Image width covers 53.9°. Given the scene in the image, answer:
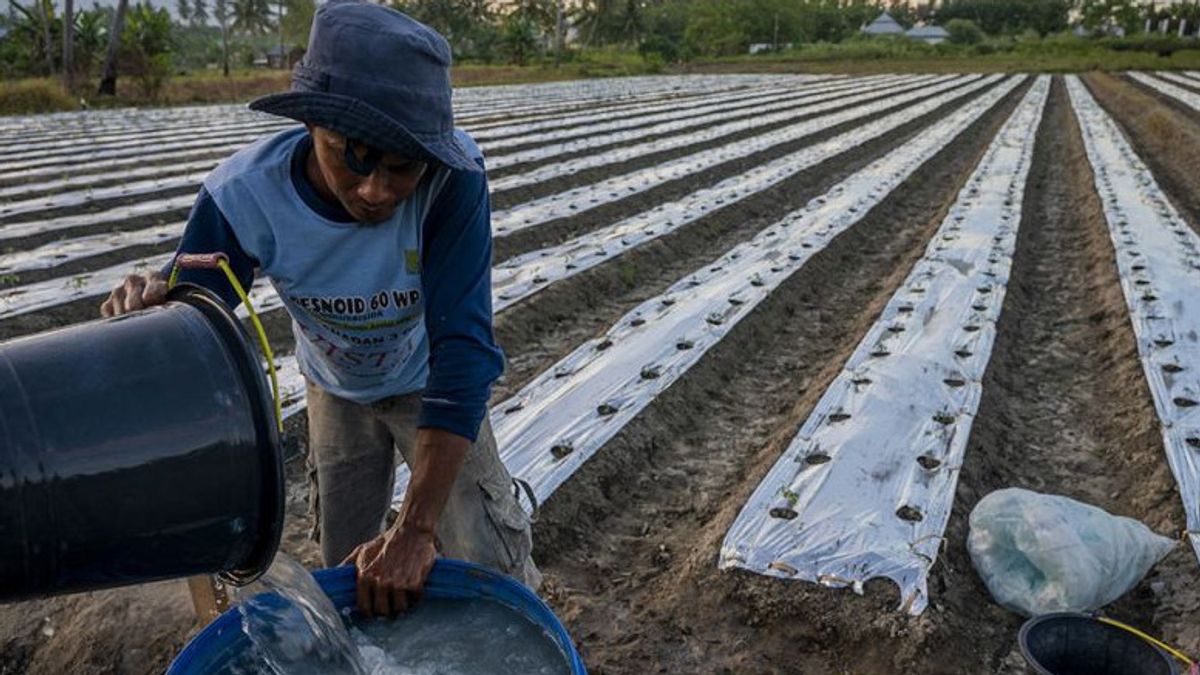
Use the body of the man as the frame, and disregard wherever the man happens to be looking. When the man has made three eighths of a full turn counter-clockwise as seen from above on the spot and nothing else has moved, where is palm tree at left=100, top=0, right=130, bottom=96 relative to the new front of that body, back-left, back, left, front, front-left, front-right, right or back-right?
front-left

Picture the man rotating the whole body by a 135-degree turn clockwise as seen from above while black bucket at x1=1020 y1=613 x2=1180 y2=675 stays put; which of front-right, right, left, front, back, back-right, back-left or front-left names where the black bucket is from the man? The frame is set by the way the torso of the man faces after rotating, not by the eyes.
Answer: back-right

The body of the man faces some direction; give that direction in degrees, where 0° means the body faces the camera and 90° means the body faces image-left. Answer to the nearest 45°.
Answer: approximately 0°

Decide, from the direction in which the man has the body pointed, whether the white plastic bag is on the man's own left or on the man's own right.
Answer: on the man's own left

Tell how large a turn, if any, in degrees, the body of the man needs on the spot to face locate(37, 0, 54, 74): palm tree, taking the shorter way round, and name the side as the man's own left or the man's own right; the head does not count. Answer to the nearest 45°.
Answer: approximately 180°
